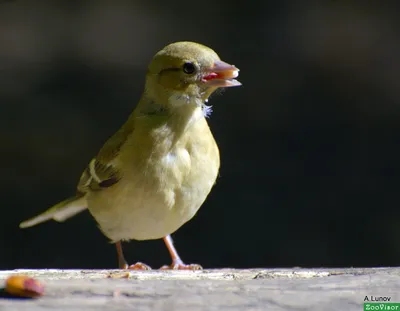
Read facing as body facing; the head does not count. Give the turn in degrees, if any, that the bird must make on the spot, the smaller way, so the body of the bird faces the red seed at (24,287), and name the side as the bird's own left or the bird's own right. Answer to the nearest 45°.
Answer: approximately 90° to the bird's own right

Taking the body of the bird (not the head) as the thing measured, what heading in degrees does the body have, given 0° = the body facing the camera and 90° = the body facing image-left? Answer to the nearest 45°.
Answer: approximately 315°
